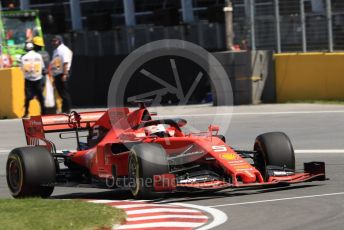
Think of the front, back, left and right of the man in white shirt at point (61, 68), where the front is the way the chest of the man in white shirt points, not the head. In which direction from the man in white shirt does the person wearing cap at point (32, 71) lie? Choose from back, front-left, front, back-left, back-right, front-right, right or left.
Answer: front-left

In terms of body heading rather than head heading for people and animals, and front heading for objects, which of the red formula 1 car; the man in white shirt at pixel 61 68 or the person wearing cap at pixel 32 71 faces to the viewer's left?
the man in white shirt

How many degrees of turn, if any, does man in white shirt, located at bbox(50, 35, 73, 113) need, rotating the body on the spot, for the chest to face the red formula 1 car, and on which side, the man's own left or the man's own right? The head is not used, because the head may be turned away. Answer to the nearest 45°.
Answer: approximately 90° to the man's own left

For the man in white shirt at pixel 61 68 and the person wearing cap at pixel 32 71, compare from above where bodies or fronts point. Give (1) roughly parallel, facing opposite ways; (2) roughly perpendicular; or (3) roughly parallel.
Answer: roughly perpendicular

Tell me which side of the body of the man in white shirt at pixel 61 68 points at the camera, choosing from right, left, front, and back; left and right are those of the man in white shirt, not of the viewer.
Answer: left

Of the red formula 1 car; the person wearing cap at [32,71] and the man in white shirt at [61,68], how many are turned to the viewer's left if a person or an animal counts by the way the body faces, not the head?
1

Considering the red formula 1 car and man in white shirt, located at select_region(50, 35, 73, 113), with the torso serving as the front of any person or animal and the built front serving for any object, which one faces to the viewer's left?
the man in white shirt

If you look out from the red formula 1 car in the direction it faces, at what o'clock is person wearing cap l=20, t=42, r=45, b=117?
The person wearing cap is roughly at 7 o'clock from the red formula 1 car.

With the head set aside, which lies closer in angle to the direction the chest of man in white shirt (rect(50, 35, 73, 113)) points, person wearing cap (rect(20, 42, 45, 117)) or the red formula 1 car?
the person wearing cap

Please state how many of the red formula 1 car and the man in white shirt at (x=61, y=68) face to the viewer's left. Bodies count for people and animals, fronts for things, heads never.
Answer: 1
